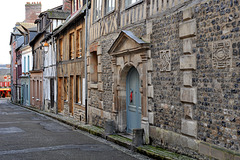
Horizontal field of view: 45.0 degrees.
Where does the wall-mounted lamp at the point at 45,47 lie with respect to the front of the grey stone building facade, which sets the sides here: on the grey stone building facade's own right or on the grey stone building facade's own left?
on the grey stone building facade's own right

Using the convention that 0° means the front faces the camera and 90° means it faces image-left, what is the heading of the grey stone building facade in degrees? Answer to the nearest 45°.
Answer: approximately 45°
